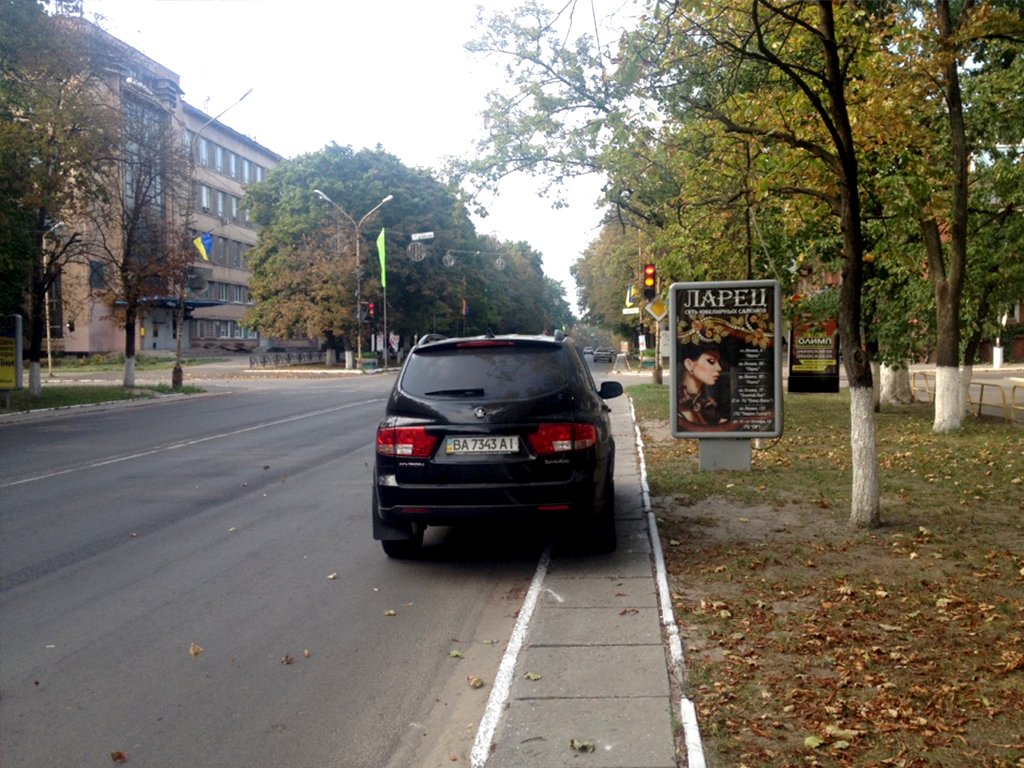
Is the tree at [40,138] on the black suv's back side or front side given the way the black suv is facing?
on the front side

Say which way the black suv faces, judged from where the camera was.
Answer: facing away from the viewer

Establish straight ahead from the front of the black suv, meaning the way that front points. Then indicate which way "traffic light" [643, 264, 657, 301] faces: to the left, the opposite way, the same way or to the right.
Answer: the opposite way

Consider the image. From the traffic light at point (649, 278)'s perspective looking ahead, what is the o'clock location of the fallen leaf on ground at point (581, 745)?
The fallen leaf on ground is roughly at 12 o'clock from the traffic light.

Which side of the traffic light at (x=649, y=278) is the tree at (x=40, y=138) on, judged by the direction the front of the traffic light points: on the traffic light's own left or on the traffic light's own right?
on the traffic light's own right

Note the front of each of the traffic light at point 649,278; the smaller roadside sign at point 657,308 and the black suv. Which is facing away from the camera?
the black suv

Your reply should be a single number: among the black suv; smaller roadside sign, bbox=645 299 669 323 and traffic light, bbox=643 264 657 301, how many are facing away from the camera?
1

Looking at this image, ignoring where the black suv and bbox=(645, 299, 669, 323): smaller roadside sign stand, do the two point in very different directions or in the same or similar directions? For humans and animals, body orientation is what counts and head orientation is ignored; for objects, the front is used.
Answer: very different directions

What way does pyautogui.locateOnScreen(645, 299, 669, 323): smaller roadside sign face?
toward the camera

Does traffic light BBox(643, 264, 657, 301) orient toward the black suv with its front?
yes

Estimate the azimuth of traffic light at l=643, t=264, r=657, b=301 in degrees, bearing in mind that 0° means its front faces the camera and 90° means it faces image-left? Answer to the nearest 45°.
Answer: approximately 0°

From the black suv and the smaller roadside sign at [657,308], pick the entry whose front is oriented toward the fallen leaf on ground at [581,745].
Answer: the smaller roadside sign

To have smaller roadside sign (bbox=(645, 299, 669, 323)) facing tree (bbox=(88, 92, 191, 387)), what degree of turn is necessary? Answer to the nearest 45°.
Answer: approximately 90° to its right

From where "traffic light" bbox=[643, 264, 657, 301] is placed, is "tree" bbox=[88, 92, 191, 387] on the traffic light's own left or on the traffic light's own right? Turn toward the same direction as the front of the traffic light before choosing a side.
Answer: on the traffic light's own right

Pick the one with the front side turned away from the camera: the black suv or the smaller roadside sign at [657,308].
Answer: the black suv

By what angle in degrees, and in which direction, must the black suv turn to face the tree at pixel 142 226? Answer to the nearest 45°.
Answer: approximately 45° to its left
